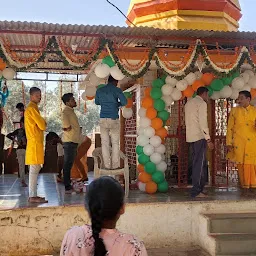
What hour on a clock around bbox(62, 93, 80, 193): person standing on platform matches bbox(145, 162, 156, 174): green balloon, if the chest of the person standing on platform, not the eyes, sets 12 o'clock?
The green balloon is roughly at 12 o'clock from the person standing on platform.

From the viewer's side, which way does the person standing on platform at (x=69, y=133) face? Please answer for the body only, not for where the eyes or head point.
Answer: to the viewer's right

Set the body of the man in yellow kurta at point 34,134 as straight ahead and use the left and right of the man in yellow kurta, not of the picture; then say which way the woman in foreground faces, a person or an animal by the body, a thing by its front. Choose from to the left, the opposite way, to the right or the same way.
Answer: to the left

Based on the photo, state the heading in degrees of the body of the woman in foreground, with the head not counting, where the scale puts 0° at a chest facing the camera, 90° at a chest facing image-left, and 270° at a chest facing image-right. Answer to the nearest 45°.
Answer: approximately 180°

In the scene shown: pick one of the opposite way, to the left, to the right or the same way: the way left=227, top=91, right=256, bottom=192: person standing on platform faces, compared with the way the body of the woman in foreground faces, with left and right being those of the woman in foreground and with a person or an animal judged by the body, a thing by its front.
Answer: the opposite way

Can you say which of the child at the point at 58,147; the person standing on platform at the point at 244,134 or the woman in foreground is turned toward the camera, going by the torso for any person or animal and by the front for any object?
the person standing on platform

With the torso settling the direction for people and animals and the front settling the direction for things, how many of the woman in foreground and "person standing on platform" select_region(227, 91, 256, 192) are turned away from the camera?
1

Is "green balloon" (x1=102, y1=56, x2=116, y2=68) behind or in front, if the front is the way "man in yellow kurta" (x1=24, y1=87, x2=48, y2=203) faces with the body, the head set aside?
in front

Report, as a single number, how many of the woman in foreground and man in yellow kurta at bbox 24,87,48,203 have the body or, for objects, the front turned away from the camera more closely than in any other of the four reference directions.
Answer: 1

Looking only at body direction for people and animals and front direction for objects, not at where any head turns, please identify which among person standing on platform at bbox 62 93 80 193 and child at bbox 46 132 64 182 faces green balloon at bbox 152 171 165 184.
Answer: the person standing on platform

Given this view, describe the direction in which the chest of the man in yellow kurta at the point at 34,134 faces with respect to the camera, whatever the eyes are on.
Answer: to the viewer's right
